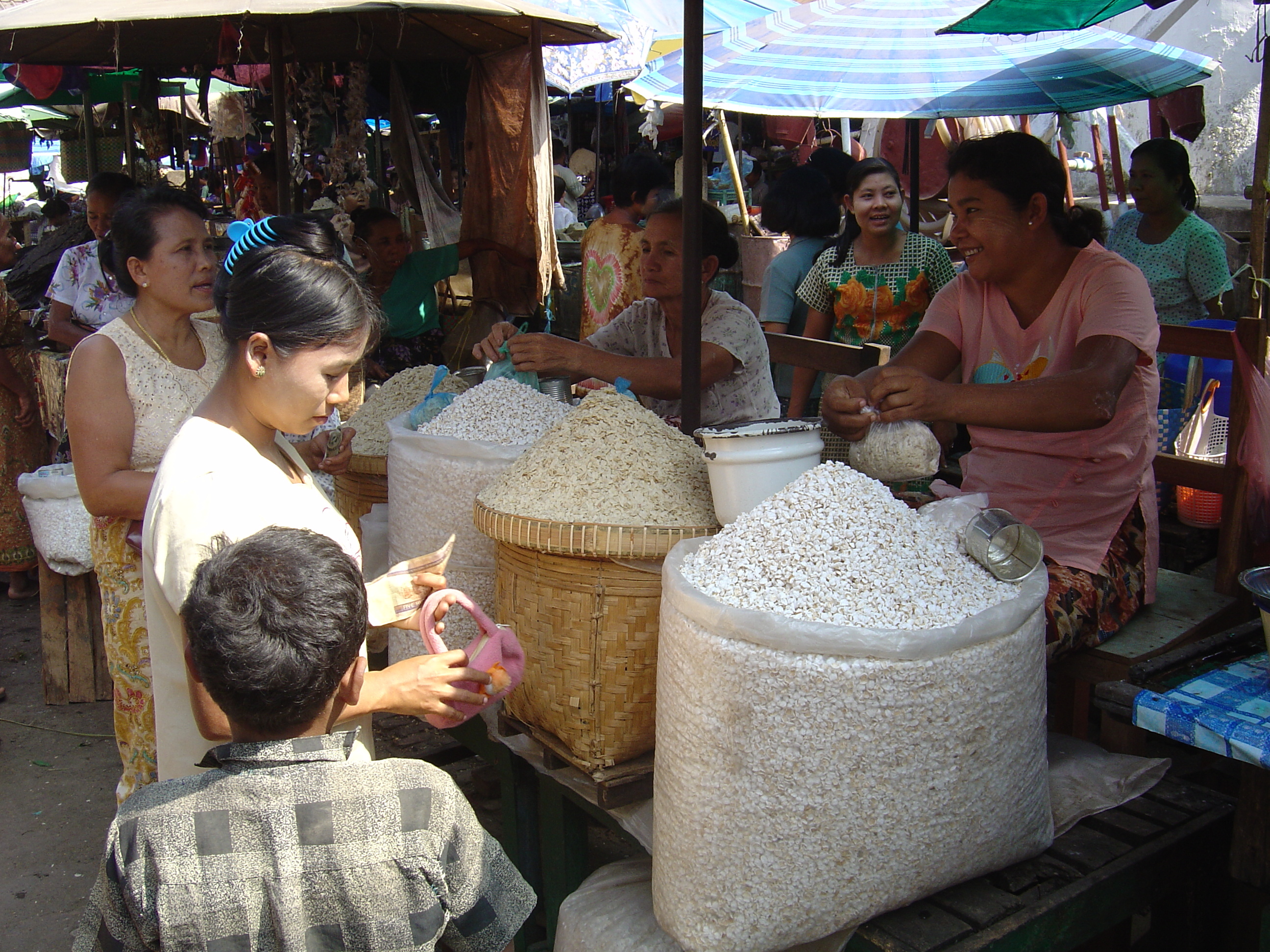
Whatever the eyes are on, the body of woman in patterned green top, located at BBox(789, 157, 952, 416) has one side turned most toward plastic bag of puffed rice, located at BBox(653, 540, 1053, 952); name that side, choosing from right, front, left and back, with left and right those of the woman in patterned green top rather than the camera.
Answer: front

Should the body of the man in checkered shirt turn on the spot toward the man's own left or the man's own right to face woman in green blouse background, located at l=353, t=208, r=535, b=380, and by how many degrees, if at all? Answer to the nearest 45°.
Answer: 0° — they already face them

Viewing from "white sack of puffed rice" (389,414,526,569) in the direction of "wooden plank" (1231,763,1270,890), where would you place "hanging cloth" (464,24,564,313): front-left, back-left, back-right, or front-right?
back-left

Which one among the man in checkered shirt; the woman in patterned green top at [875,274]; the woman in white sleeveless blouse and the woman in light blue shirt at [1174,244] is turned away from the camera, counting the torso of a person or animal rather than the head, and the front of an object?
the man in checkered shirt

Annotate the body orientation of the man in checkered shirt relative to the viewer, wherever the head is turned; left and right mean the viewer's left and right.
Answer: facing away from the viewer

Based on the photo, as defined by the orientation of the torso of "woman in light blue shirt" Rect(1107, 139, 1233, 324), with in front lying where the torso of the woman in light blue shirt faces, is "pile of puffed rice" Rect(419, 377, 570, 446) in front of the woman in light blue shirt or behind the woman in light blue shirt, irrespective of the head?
in front

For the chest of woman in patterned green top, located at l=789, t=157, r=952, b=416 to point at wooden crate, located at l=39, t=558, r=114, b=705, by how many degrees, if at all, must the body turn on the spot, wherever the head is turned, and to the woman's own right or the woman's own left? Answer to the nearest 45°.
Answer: approximately 90° to the woman's own right

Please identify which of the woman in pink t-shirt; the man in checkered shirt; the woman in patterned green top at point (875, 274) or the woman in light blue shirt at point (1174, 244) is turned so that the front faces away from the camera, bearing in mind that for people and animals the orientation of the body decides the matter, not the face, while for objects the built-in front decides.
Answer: the man in checkered shirt

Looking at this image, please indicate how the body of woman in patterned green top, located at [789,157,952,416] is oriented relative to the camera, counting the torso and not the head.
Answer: toward the camera

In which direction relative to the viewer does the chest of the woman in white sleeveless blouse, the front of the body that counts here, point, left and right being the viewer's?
facing the viewer and to the right of the viewer

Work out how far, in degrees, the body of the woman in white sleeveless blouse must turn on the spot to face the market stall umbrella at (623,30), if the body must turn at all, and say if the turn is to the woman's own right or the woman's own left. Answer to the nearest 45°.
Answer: approximately 90° to the woman's own left

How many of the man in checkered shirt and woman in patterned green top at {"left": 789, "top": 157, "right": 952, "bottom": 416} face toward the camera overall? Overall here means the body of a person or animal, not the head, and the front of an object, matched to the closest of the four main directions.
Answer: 1

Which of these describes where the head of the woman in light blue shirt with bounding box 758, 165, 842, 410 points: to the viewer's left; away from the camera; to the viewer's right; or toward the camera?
away from the camera

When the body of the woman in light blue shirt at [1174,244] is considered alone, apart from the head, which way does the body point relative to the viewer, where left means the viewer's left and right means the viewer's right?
facing the viewer and to the left of the viewer

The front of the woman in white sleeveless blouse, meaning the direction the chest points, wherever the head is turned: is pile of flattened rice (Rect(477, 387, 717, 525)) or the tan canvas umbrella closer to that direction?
the pile of flattened rice
